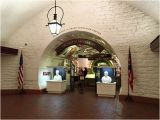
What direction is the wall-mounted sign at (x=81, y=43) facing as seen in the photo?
toward the camera

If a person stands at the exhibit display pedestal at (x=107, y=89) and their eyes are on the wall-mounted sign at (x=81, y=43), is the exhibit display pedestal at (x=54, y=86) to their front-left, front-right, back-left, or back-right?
front-left

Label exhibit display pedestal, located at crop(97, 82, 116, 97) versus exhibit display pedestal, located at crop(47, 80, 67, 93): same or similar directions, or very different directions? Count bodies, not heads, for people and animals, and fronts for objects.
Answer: same or similar directions

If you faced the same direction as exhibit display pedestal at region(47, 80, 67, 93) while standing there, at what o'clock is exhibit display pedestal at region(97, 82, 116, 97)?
exhibit display pedestal at region(97, 82, 116, 97) is roughly at 10 o'clock from exhibit display pedestal at region(47, 80, 67, 93).

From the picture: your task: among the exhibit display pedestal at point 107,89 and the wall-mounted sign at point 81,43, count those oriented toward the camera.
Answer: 2

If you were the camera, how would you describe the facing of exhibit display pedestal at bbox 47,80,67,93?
facing the viewer

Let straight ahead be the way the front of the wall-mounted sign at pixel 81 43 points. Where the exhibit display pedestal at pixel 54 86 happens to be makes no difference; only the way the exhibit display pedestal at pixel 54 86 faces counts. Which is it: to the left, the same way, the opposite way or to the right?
the same way

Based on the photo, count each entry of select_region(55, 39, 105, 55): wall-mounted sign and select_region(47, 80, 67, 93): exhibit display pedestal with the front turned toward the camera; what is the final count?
2

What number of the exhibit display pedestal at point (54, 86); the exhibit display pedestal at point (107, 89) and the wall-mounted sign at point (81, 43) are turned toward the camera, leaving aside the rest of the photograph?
3

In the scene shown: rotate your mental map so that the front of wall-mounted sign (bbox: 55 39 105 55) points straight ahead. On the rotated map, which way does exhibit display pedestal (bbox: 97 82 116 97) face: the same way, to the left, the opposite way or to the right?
the same way
